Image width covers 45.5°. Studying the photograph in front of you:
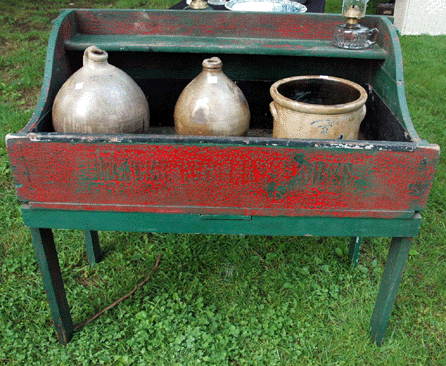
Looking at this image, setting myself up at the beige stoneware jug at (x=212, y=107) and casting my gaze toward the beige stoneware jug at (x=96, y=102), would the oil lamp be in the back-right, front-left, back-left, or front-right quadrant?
back-right

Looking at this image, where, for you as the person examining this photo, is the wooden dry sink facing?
facing the viewer
